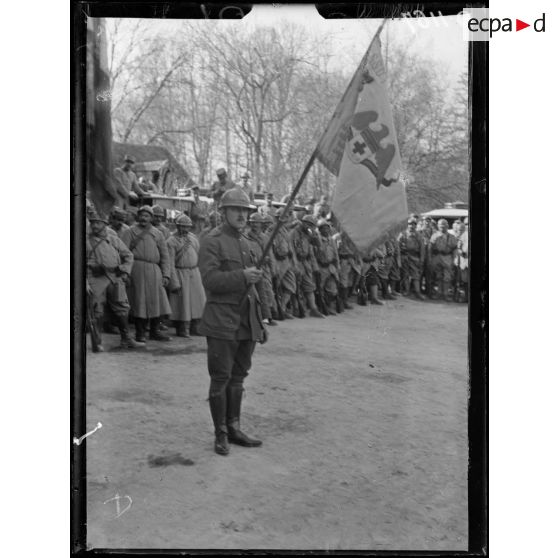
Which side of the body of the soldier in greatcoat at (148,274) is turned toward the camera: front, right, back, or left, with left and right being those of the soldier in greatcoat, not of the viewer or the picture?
front

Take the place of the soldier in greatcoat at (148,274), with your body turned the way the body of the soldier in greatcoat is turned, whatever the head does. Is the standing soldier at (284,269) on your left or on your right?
on your left

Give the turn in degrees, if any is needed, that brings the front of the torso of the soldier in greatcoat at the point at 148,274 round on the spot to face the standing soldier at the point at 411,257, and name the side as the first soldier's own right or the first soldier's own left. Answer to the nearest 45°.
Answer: approximately 90° to the first soldier's own left

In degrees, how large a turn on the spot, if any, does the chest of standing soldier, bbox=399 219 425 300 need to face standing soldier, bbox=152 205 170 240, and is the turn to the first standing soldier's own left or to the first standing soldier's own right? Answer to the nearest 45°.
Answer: approximately 90° to the first standing soldier's own right

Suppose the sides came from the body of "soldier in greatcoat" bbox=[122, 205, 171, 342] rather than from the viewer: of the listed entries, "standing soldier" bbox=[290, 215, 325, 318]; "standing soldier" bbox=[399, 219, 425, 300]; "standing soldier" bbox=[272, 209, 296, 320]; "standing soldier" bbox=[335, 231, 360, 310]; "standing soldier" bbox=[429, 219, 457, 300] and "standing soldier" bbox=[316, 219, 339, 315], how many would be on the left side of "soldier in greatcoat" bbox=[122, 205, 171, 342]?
6

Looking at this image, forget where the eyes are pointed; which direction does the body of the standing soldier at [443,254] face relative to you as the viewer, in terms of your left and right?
facing the viewer

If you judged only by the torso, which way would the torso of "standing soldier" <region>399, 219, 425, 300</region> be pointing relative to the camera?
toward the camera

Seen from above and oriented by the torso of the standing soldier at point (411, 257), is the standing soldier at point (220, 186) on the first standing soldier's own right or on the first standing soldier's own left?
on the first standing soldier's own right
